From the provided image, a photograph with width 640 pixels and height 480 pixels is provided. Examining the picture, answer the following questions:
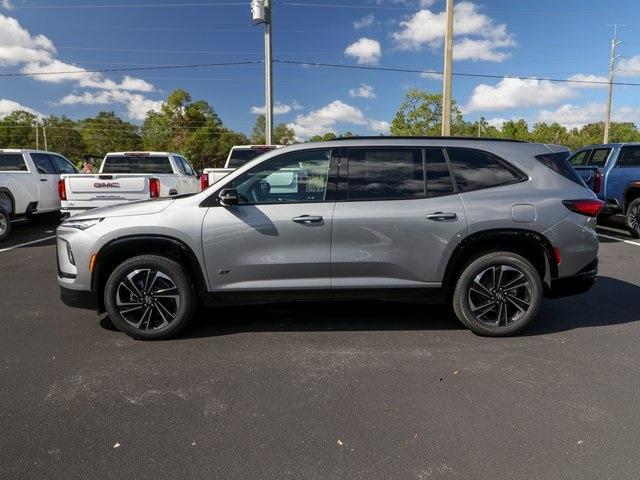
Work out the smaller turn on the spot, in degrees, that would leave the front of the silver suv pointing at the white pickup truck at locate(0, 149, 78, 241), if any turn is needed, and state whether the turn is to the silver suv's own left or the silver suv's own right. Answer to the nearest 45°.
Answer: approximately 45° to the silver suv's own right

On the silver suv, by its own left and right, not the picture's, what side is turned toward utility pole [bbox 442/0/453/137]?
right

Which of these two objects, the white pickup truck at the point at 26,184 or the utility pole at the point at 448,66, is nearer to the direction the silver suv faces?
the white pickup truck

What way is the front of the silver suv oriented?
to the viewer's left

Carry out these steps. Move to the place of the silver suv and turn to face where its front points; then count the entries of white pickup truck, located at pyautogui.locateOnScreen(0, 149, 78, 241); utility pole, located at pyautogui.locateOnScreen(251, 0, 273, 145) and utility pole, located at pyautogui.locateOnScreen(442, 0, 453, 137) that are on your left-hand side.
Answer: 0

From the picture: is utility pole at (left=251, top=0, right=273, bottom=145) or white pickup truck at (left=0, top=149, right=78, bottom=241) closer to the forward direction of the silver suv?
the white pickup truck

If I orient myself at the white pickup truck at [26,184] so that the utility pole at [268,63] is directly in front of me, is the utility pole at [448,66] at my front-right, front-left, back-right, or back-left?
front-right

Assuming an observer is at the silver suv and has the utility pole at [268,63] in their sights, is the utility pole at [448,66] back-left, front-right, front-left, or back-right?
front-right

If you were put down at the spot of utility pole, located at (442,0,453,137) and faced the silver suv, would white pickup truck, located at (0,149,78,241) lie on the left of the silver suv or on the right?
right

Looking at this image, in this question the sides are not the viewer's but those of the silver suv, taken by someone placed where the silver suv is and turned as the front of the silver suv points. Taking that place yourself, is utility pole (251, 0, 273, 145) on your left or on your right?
on your right
